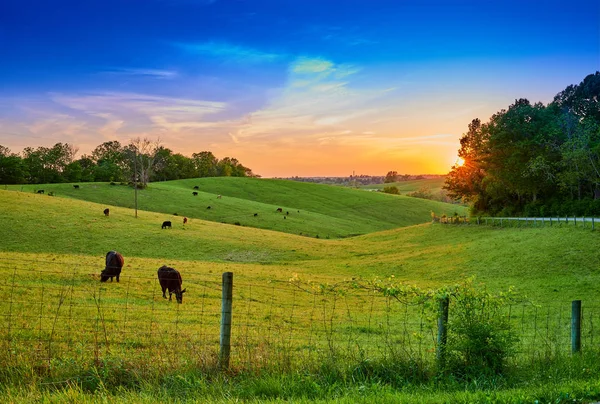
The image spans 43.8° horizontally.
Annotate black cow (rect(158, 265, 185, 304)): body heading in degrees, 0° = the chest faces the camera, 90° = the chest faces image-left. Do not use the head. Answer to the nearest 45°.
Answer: approximately 315°

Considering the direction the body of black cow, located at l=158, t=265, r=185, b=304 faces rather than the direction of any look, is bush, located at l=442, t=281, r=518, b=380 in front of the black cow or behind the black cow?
in front

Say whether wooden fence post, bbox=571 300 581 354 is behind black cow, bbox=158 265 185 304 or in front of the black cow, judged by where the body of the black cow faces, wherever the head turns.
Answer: in front
